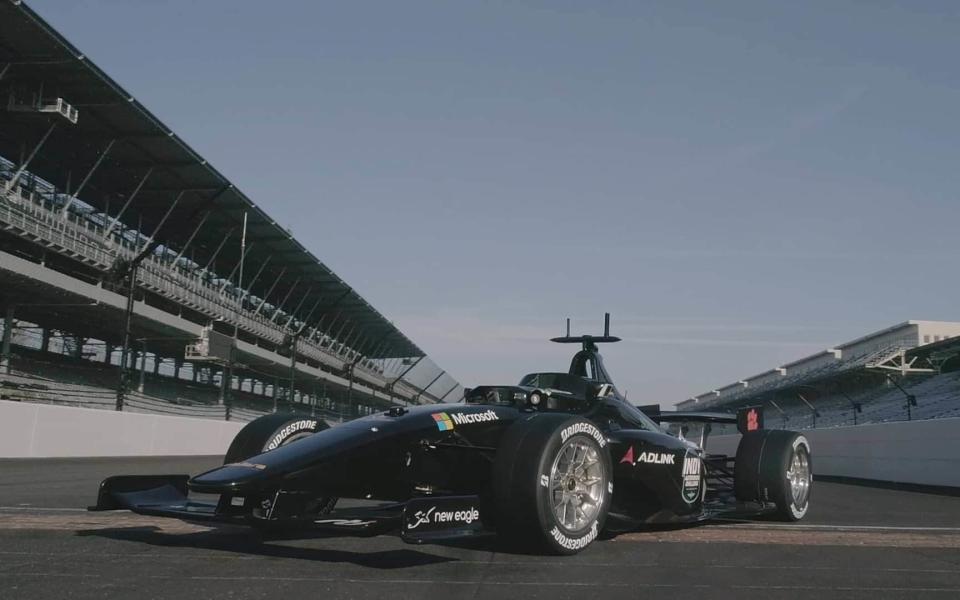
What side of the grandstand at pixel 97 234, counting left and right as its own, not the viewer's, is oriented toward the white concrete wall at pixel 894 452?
front

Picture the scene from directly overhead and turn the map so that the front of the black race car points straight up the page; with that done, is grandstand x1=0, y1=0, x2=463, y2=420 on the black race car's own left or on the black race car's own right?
on the black race car's own right

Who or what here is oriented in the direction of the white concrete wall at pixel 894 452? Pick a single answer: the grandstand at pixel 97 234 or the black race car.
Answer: the grandstand

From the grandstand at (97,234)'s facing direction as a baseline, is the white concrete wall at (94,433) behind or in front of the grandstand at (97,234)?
in front

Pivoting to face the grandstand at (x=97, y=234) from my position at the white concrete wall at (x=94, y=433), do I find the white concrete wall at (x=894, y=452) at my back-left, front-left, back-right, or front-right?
back-right

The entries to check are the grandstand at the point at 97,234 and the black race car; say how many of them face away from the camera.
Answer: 0

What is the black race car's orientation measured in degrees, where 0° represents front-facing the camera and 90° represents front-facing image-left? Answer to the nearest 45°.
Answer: approximately 45°

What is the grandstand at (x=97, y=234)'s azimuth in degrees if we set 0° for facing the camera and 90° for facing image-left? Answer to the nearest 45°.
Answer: approximately 315°
